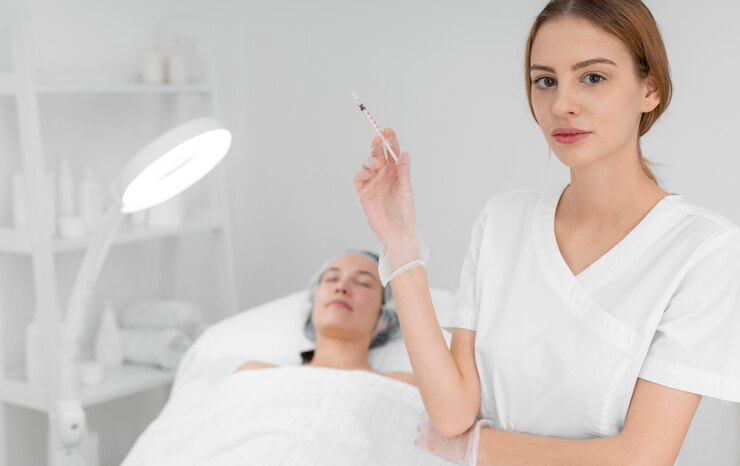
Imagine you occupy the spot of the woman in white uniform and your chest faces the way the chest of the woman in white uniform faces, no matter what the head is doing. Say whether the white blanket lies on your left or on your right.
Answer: on your right

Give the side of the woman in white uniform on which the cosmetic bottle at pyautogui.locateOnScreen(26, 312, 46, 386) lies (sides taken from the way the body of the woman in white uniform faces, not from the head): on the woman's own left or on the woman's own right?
on the woman's own right

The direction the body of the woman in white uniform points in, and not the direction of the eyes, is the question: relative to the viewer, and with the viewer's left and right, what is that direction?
facing the viewer and to the left of the viewer

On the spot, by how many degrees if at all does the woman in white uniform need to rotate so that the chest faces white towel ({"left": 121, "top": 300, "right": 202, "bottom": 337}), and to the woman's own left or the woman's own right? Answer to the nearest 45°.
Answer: approximately 90° to the woman's own right

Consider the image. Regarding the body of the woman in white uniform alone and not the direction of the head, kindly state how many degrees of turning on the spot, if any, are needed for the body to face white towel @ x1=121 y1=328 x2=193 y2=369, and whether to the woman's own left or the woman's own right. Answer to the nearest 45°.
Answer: approximately 90° to the woman's own right

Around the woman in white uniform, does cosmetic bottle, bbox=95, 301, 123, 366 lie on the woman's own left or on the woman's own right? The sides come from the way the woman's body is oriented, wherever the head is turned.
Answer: on the woman's own right

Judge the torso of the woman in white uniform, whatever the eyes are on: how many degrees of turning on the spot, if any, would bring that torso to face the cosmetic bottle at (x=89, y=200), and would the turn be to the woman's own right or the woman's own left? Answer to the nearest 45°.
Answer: approximately 90° to the woman's own right

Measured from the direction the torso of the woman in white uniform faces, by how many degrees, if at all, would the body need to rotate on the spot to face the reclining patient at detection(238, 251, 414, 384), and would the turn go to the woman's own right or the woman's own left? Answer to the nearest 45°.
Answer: approximately 90° to the woman's own right

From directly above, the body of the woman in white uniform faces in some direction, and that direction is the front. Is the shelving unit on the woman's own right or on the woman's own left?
on the woman's own right
